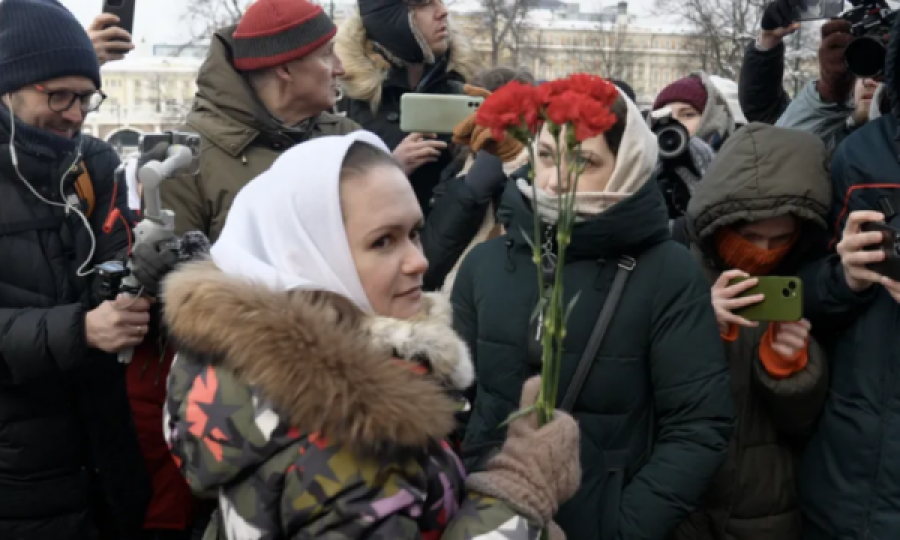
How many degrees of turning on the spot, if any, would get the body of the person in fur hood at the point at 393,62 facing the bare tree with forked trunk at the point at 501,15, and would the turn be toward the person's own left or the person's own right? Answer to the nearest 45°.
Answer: approximately 135° to the person's own left

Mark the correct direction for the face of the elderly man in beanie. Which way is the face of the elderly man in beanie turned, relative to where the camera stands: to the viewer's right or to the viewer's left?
to the viewer's right

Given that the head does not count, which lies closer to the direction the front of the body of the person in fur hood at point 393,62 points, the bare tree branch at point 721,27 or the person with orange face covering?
the person with orange face covering

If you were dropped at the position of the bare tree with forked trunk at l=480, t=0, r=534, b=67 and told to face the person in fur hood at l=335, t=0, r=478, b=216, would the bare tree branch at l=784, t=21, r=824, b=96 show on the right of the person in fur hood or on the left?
left

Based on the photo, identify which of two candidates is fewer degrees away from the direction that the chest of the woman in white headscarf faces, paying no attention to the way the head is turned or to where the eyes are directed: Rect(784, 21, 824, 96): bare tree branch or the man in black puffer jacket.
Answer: the bare tree branch

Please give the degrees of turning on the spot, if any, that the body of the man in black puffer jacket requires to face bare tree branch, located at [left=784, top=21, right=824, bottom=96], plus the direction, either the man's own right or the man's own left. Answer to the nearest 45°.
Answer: approximately 90° to the man's own left

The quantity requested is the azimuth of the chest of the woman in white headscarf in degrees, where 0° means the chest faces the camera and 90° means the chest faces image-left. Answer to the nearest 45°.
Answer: approximately 270°

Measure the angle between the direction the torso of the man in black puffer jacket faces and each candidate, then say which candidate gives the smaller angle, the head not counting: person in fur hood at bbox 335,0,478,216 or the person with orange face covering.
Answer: the person with orange face covering

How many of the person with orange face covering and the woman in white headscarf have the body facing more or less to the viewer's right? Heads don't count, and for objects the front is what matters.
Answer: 1
